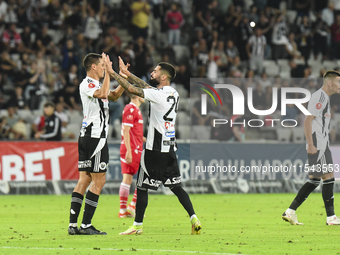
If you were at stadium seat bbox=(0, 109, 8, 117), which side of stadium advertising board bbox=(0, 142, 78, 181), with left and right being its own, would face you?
back

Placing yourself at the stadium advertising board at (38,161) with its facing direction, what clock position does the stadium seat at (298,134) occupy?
The stadium seat is roughly at 9 o'clock from the stadium advertising board.

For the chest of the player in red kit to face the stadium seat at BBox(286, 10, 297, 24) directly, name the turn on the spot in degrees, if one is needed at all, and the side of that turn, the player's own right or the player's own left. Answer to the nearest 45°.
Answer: approximately 90° to the player's own left

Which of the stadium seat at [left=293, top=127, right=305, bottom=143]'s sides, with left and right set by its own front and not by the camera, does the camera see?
front

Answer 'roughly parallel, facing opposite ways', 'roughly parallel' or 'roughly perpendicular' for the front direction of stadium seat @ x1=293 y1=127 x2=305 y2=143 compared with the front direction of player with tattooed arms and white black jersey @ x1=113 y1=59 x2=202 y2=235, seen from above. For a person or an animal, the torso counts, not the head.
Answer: roughly perpendicular

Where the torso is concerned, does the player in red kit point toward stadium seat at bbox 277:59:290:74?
no

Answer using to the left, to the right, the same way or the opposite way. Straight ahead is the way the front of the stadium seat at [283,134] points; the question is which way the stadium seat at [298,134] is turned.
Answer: the same way

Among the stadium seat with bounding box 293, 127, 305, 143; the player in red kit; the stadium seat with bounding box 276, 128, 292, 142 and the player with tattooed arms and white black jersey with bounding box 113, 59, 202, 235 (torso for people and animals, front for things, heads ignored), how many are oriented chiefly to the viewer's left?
1

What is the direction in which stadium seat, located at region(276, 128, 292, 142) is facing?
toward the camera

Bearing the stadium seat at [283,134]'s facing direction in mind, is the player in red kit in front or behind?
in front

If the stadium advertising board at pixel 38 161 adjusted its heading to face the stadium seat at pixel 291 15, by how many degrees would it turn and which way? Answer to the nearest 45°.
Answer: approximately 135° to its left

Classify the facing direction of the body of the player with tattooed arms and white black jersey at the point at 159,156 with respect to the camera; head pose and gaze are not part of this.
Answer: to the viewer's left

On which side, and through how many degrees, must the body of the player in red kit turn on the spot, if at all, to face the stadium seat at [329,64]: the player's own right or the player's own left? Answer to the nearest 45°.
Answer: approximately 90° to the player's own left

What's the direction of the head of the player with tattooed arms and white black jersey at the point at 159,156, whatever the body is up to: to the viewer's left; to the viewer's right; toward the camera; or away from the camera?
to the viewer's left

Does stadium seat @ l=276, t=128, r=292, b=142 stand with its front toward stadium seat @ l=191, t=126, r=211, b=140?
no

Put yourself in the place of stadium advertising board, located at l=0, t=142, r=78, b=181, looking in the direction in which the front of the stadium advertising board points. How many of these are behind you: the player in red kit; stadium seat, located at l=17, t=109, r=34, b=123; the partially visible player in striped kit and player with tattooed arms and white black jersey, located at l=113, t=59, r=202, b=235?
1
